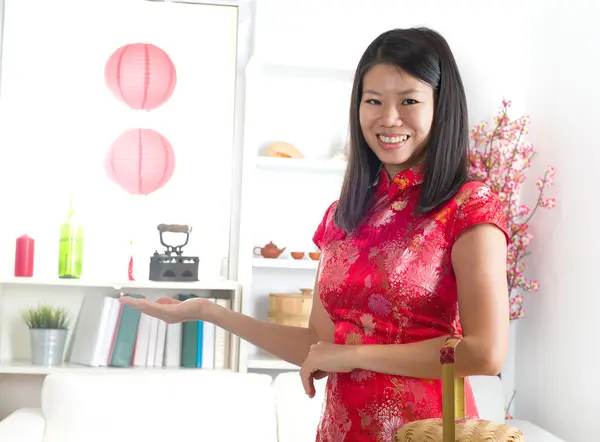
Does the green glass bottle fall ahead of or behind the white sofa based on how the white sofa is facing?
behind

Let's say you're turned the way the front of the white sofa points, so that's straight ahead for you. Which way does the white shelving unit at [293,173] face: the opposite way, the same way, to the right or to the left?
the same way

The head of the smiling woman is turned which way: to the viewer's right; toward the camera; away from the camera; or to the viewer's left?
toward the camera

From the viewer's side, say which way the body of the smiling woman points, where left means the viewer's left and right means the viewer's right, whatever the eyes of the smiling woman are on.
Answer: facing the viewer and to the left of the viewer

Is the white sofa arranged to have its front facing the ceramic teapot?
no

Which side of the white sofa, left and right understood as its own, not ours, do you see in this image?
front

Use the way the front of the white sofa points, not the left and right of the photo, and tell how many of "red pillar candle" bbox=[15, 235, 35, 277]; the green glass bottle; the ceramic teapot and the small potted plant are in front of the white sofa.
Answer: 0

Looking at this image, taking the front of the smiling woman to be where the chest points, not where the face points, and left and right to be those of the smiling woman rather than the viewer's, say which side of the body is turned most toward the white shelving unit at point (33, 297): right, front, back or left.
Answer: right

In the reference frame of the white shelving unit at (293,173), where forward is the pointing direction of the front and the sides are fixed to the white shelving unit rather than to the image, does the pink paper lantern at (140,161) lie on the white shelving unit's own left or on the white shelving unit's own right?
on the white shelving unit's own right

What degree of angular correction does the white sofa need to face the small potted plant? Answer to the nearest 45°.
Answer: approximately 135° to its right

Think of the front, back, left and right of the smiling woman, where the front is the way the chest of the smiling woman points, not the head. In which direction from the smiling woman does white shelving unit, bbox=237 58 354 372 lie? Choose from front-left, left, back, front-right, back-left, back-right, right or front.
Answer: back-right

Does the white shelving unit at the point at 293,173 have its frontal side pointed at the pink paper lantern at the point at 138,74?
no

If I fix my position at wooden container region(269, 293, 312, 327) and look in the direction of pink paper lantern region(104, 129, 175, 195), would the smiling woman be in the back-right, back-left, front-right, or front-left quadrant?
back-left

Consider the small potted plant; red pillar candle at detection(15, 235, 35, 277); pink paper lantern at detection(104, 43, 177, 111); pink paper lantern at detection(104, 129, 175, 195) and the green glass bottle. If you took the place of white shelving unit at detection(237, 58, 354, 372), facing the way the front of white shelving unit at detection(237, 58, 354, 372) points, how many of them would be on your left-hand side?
0
